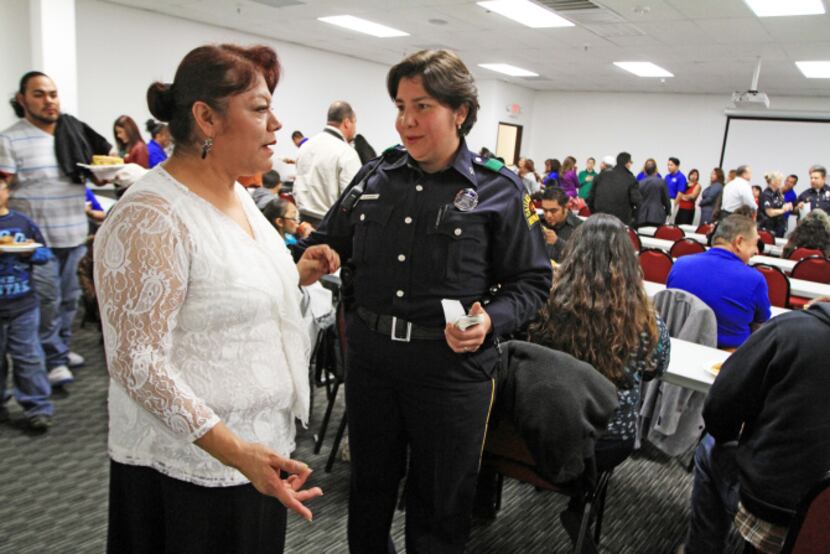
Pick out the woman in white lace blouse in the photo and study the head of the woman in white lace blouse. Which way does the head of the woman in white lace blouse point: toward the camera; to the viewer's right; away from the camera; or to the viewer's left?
to the viewer's right

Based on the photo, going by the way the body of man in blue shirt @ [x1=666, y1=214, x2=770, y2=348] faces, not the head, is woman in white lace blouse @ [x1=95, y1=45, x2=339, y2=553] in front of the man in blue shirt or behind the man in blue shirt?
behind

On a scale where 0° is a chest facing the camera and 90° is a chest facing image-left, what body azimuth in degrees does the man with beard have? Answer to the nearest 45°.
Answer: approximately 315°

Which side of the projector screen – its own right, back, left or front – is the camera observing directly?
front

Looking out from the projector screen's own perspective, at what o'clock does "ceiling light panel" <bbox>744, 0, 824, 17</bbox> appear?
The ceiling light panel is roughly at 12 o'clock from the projector screen.

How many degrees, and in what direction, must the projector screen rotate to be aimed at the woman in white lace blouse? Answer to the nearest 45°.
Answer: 0° — it already faces them

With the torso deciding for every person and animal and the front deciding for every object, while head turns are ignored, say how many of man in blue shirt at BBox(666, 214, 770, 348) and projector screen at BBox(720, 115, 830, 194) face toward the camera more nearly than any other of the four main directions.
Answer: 1

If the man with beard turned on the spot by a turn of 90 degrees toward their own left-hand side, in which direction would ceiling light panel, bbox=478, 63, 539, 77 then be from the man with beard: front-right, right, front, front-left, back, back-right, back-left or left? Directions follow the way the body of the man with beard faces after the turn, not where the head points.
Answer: front

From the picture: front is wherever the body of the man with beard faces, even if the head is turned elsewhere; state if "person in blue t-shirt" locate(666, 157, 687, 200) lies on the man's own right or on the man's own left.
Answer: on the man's own left

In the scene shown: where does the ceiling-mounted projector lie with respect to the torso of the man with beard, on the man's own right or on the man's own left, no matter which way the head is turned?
on the man's own left

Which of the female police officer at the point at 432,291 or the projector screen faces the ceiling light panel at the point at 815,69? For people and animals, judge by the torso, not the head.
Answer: the projector screen

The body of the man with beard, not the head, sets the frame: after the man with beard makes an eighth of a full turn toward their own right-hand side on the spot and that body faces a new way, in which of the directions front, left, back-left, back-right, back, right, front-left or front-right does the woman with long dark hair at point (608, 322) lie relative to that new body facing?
front-left

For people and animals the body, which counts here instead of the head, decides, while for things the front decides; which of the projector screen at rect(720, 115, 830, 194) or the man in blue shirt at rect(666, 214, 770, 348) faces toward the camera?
the projector screen

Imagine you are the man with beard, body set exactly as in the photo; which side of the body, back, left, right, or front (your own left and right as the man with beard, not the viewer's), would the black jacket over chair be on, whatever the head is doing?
front

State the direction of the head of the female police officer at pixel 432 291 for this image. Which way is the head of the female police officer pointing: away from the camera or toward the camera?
toward the camera
